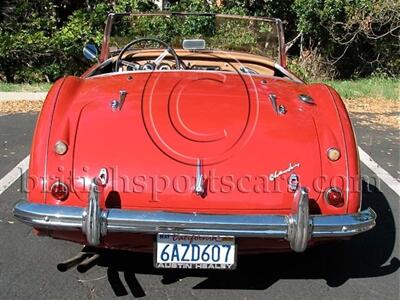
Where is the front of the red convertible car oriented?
away from the camera
